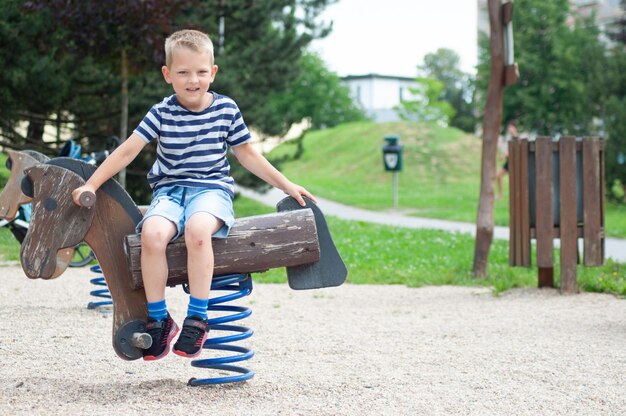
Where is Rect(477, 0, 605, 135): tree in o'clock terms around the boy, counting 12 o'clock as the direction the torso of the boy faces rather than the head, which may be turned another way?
The tree is roughly at 7 o'clock from the boy.

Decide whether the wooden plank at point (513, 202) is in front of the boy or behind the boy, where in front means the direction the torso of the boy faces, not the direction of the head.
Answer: behind

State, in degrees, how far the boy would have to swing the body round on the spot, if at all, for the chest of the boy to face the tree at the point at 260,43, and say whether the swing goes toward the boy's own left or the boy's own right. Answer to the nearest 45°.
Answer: approximately 180°

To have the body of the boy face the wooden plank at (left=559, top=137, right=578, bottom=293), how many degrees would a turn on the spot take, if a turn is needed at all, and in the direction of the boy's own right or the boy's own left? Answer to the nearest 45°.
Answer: approximately 135° to the boy's own left

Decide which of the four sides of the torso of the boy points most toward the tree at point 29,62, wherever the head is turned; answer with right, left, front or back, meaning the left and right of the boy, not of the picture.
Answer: back

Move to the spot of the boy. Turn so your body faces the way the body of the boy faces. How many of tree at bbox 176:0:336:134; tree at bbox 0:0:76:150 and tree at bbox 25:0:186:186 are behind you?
3

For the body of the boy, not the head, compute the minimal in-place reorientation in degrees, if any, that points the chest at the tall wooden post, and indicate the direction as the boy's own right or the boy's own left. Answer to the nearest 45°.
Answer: approximately 135° to the boy's own left

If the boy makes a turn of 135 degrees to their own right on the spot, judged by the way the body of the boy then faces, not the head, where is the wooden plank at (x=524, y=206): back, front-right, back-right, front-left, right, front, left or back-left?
right

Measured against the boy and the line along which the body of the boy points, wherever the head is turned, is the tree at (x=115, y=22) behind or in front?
behind

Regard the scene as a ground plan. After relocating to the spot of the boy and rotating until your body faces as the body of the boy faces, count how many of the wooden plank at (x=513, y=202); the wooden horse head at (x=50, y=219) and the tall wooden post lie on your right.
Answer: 1

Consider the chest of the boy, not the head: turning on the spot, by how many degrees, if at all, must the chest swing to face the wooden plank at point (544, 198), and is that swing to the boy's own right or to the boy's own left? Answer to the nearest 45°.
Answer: approximately 135° to the boy's own left

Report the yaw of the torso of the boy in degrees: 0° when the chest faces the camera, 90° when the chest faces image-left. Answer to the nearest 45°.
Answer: approximately 0°
